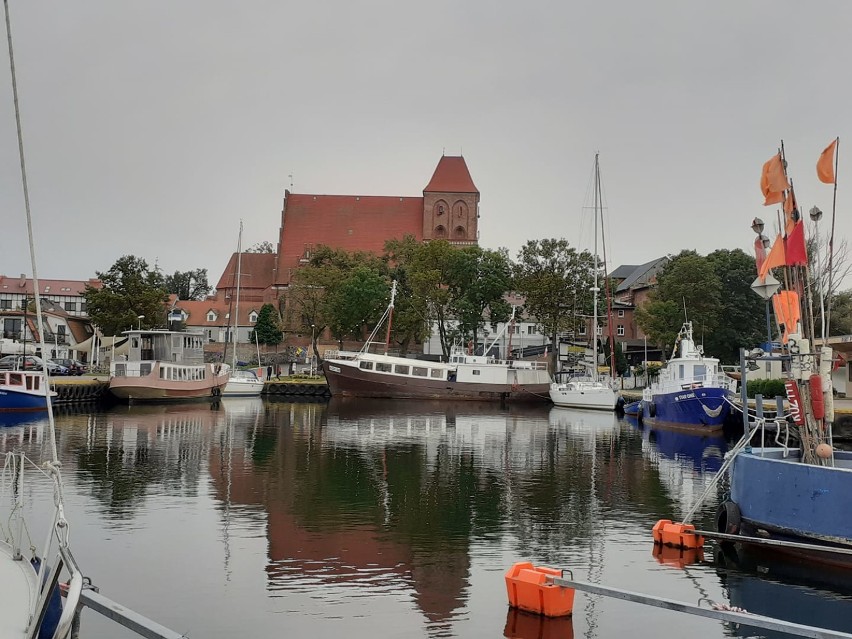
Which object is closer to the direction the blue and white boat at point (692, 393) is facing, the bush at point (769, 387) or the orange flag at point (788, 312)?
the orange flag

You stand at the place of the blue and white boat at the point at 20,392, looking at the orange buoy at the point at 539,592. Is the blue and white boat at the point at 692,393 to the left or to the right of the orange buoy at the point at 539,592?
left

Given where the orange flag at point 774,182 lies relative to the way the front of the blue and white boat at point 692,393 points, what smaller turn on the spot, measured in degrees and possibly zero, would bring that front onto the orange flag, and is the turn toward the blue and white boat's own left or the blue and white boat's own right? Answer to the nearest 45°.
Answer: approximately 45° to the blue and white boat's own right
